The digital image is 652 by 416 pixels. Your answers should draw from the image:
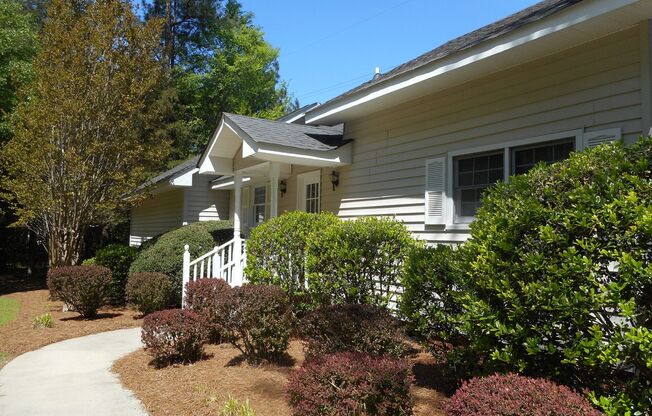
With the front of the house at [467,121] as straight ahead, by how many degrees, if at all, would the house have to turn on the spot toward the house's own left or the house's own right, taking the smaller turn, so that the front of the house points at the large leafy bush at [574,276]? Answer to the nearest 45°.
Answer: approximately 45° to the house's own left

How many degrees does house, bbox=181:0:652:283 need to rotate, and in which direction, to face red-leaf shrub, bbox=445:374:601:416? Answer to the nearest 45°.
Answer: approximately 45° to its left

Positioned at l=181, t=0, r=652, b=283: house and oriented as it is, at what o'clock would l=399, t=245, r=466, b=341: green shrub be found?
The green shrub is roughly at 11 o'clock from the house.

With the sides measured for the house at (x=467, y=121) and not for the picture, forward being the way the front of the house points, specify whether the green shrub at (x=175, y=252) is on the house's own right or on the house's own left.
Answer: on the house's own right

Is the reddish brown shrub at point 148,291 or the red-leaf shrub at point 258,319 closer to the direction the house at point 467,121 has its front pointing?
the red-leaf shrub

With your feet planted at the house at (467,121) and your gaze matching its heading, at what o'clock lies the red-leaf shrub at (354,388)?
The red-leaf shrub is roughly at 11 o'clock from the house.

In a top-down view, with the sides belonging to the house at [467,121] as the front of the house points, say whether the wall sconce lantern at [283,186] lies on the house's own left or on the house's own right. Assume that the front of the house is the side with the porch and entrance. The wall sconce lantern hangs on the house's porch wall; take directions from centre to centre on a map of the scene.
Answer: on the house's own right

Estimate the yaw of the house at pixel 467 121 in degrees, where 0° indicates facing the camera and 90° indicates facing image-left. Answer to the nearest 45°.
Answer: approximately 45°

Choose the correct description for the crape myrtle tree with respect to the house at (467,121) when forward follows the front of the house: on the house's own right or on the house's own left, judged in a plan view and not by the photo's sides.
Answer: on the house's own right

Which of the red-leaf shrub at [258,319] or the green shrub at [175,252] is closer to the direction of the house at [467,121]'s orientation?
the red-leaf shrub

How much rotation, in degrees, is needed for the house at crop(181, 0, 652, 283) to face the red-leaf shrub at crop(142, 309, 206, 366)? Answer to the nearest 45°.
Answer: approximately 45° to its right
